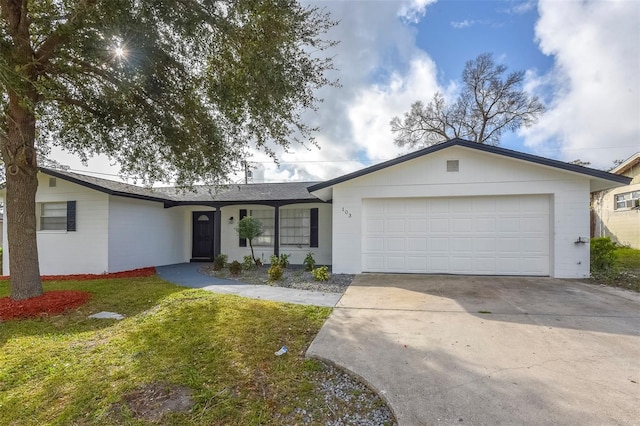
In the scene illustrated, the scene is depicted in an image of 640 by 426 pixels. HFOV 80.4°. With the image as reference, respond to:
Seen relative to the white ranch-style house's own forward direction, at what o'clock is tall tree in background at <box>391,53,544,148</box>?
The tall tree in background is roughly at 7 o'clock from the white ranch-style house.

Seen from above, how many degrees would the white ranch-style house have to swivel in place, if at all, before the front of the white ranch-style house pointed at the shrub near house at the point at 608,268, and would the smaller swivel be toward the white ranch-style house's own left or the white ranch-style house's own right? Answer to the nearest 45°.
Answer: approximately 90° to the white ranch-style house's own left

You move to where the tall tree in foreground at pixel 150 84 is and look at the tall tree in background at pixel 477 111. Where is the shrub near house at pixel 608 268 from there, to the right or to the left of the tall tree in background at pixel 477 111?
right

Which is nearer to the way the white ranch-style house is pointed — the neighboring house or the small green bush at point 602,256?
the small green bush

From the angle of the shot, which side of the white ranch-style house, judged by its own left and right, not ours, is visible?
front

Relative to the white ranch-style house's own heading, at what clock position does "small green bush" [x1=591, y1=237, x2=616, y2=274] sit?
The small green bush is roughly at 9 o'clock from the white ranch-style house.

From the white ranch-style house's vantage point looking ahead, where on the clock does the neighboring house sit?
The neighboring house is roughly at 8 o'clock from the white ranch-style house.

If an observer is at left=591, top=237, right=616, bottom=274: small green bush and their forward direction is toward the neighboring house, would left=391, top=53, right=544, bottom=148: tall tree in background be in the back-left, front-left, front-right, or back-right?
front-left
